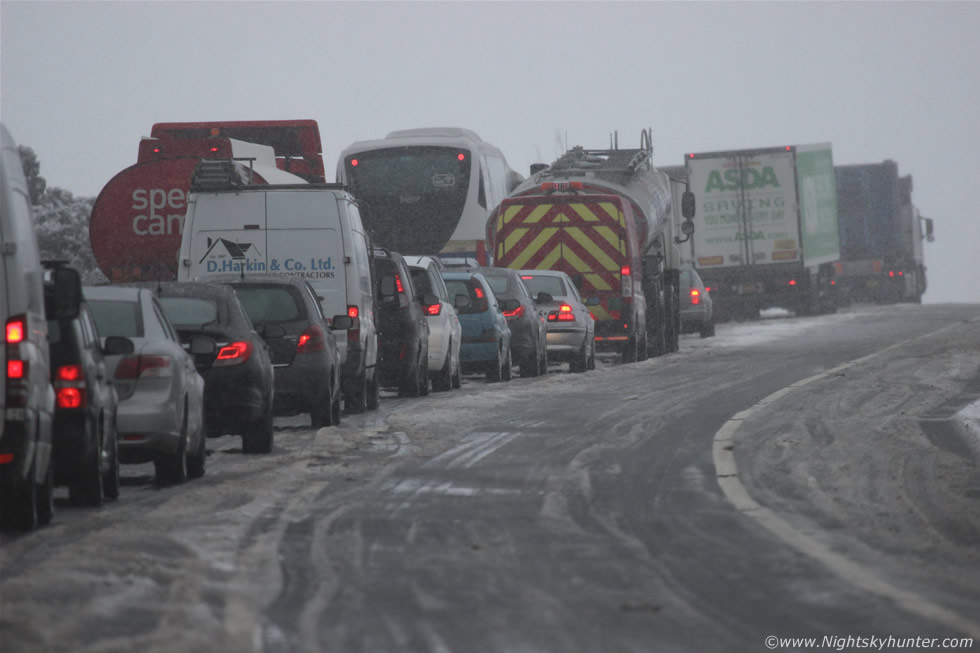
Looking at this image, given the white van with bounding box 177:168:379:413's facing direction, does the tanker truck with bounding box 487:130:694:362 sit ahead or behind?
ahead

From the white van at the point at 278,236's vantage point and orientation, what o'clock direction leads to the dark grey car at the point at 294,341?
The dark grey car is roughly at 6 o'clock from the white van.

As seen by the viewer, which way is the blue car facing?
away from the camera

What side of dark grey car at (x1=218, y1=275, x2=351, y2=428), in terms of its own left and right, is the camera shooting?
back

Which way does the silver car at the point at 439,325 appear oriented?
away from the camera

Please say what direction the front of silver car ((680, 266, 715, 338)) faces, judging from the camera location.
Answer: facing away from the viewer

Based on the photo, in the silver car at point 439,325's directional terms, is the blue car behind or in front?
in front

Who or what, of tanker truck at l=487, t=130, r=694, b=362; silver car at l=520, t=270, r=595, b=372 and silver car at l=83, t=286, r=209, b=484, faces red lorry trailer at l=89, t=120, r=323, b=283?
silver car at l=83, t=286, r=209, b=484

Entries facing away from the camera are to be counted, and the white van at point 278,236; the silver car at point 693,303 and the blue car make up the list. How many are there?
3

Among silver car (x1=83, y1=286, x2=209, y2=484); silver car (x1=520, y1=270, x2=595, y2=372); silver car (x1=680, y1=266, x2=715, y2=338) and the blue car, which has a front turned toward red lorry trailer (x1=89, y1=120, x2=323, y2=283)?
silver car (x1=83, y1=286, x2=209, y2=484)

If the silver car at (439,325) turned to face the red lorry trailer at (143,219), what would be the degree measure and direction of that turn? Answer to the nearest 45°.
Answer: approximately 90° to its left

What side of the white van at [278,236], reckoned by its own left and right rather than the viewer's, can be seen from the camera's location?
back

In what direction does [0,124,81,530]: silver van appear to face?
away from the camera

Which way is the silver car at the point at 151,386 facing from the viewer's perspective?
away from the camera

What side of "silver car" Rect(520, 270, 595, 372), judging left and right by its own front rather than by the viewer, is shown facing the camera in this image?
back

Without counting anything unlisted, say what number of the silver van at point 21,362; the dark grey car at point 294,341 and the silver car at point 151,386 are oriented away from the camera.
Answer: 3

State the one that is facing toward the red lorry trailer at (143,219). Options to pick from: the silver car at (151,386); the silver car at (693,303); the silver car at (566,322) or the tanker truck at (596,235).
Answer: the silver car at (151,386)

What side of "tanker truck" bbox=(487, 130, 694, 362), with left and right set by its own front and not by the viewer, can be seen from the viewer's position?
back

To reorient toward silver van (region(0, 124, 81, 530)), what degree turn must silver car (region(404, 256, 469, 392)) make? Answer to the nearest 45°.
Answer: approximately 180°
